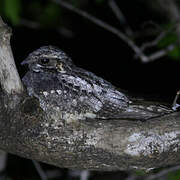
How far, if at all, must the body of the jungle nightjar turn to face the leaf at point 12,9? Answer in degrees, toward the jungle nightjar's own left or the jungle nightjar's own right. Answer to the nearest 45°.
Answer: approximately 45° to the jungle nightjar's own right

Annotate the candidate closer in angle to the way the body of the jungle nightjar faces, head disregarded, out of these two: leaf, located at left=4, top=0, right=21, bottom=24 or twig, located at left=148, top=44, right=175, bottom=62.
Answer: the leaf

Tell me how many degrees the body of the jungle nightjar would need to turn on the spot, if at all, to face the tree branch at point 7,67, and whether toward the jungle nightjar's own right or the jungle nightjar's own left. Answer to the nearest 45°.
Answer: approximately 45° to the jungle nightjar's own left

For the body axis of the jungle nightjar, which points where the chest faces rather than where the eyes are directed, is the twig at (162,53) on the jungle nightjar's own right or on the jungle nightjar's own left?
on the jungle nightjar's own right

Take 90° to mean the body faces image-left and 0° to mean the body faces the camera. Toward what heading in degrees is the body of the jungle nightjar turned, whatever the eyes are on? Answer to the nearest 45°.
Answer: approximately 90°
